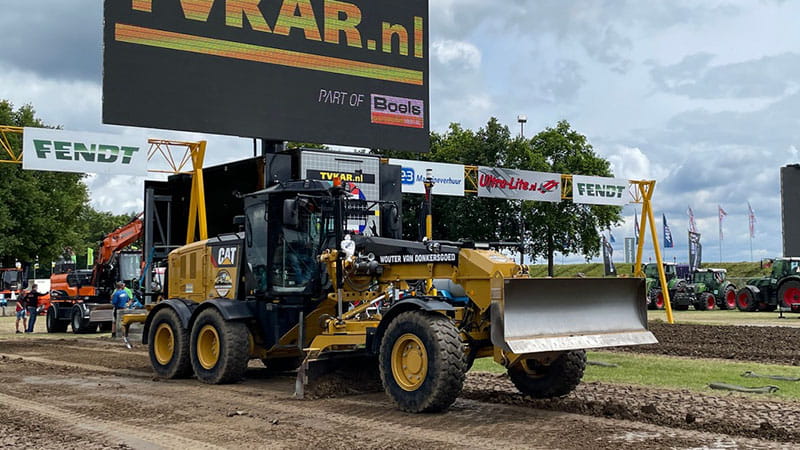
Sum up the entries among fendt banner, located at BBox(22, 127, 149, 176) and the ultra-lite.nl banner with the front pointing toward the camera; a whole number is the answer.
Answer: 2

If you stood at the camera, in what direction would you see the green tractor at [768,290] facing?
facing to the left of the viewer

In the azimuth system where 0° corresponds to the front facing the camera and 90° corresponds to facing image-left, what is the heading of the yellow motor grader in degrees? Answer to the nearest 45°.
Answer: approximately 315°

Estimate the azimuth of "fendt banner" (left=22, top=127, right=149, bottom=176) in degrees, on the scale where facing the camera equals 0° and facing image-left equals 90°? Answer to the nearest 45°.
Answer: approximately 0°

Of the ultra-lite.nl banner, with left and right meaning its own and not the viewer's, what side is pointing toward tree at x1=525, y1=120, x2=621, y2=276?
back

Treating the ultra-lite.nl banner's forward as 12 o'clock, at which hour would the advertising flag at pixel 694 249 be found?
The advertising flag is roughly at 7 o'clock from the ultra-lite.nl banner.

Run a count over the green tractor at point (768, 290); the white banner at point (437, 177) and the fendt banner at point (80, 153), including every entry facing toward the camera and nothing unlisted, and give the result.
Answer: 2

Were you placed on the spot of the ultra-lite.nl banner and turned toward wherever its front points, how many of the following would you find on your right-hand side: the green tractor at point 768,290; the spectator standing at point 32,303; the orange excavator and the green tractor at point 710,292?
2

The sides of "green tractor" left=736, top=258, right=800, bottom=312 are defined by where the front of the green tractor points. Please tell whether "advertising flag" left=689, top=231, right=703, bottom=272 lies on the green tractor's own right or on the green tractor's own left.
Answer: on the green tractor's own right

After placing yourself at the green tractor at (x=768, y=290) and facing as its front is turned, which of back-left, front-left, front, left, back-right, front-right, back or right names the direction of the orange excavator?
front-left

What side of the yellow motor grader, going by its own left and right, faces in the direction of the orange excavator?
back
